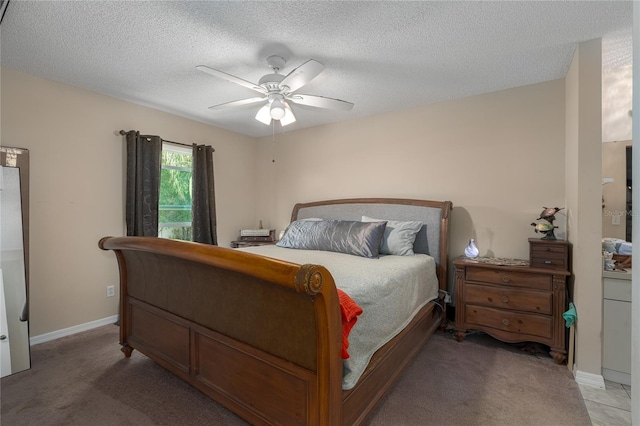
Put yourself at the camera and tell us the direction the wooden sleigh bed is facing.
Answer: facing the viewer and to the left of the viewer

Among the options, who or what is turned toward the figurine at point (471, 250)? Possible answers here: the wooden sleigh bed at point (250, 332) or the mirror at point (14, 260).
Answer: the mirror

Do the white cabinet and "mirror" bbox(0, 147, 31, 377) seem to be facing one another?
yes

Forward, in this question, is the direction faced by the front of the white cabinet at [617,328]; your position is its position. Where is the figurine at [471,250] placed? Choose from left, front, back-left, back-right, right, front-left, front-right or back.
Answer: front-right

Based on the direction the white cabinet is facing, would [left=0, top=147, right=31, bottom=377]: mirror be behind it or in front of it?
in front

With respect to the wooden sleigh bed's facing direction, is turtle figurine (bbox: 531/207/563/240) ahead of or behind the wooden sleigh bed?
behind

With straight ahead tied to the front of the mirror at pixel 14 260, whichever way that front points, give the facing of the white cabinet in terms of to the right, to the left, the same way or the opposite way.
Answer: the opposite way
